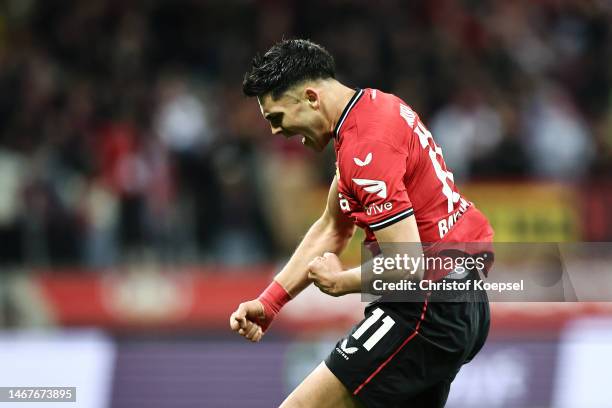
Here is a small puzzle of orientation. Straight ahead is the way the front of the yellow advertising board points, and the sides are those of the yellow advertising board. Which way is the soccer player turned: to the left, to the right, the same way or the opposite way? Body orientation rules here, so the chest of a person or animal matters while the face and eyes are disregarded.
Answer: to the right

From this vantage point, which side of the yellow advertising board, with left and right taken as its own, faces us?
front

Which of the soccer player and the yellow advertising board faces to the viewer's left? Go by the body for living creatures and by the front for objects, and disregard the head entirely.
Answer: the soccer player

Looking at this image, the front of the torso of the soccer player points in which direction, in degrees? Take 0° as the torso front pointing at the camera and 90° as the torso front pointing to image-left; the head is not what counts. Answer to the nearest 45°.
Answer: approximately 90°

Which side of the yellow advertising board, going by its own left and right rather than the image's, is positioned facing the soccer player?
front

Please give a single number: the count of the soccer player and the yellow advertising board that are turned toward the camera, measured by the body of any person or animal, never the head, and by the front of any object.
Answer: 1

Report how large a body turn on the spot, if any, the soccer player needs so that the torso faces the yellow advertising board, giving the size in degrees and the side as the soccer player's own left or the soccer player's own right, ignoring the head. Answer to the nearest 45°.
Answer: approximately 90° to the soccer player's own right
